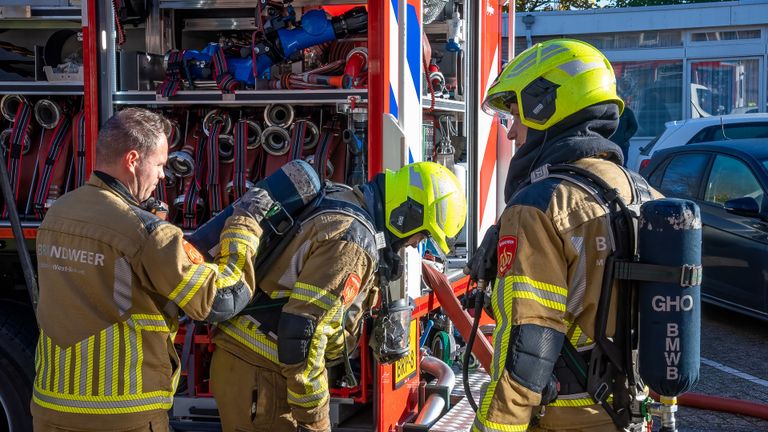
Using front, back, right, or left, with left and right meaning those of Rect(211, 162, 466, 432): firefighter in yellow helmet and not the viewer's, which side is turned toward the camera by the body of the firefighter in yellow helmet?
right

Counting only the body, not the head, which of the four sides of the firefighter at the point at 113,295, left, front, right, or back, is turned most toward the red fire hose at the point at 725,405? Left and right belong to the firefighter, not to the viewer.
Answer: front

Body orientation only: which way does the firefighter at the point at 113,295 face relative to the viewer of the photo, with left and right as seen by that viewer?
facing away from the viewer and to the right of the viewer

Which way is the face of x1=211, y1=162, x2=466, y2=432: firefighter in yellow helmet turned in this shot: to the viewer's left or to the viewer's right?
to the viewer's right

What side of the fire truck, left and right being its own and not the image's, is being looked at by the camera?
left

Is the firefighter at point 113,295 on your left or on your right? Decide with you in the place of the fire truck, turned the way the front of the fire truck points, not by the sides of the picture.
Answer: on your left

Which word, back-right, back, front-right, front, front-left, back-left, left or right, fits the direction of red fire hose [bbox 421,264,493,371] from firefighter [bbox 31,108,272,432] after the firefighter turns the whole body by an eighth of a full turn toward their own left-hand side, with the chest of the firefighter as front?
front-right

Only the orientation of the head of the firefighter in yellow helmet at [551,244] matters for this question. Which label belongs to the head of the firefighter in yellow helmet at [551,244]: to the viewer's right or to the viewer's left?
to the viewer's left

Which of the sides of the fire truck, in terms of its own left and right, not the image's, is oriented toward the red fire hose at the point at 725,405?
back

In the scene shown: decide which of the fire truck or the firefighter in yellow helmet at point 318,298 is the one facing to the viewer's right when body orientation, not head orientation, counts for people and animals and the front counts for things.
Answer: the firefighter in yellow helmet
